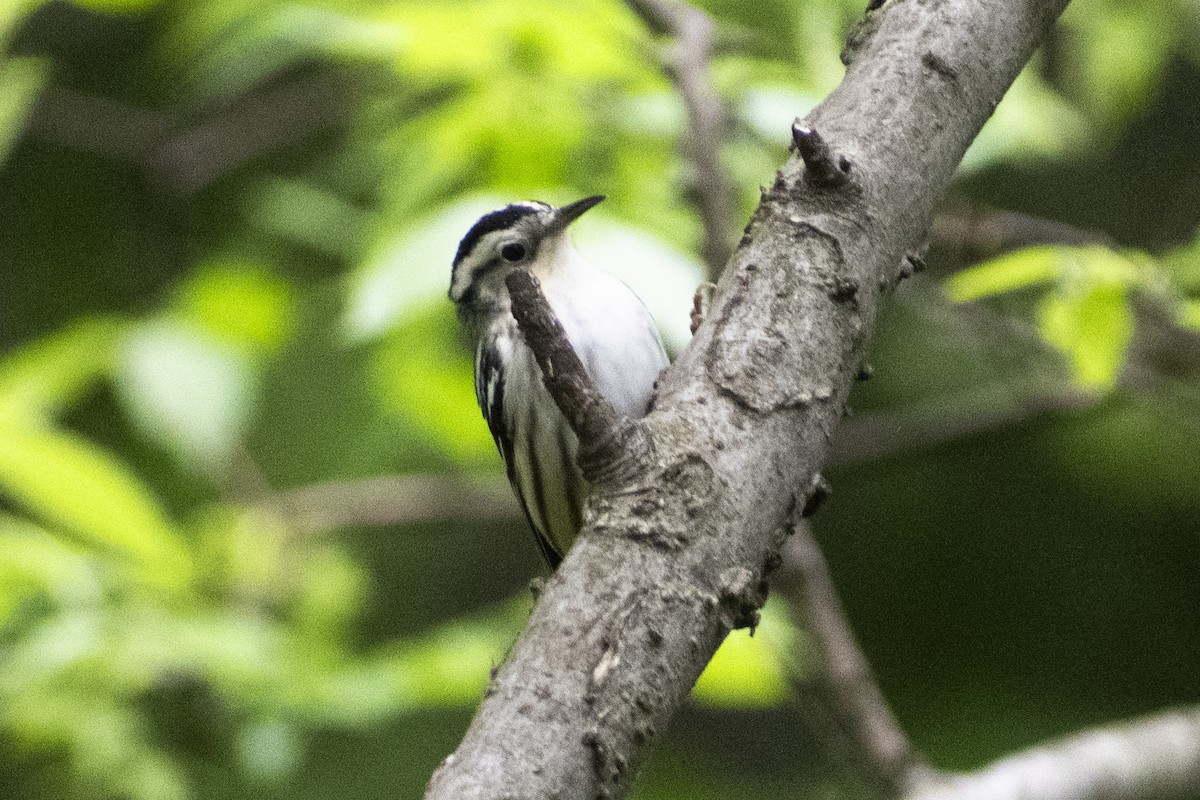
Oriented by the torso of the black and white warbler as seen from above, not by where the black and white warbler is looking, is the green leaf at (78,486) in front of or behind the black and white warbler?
behind

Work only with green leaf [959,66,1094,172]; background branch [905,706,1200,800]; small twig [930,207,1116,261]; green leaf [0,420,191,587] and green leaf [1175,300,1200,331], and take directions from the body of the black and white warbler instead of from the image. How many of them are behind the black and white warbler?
1

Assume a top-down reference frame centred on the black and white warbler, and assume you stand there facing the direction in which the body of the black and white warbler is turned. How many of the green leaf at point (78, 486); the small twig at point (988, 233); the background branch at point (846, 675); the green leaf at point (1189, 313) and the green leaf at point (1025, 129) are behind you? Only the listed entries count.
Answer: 1

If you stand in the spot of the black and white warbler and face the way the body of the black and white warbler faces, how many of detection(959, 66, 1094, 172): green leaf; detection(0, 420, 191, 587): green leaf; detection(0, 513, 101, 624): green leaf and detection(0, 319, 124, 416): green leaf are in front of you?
1

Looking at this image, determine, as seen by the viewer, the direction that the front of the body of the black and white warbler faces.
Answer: to the viewer's right

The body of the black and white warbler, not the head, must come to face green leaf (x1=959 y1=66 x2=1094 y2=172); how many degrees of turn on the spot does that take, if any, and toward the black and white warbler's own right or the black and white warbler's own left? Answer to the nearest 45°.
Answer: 0° — it already faces it

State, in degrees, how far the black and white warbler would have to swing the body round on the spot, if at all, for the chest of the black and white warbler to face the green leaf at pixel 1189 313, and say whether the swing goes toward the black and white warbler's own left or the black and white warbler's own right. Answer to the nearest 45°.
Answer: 0° — it already faces it

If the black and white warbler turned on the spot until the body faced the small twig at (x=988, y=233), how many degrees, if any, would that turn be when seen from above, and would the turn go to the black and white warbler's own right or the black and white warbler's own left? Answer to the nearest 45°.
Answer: approximately 45° to the black and white warbler's own left

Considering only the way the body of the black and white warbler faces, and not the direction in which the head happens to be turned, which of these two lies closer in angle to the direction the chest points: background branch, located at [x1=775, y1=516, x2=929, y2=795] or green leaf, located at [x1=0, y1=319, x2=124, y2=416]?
the background branch
